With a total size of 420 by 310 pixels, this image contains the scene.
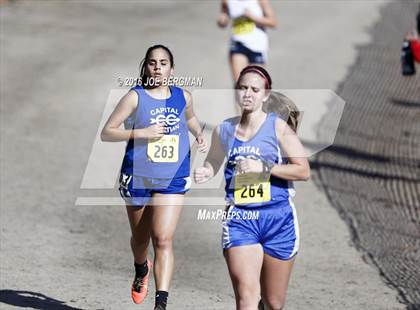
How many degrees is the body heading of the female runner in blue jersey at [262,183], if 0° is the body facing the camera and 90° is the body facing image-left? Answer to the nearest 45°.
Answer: approximately 0°

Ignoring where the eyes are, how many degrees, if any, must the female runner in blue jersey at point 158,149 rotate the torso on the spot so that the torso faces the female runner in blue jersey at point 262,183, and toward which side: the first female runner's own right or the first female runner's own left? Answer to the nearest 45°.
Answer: approximately 45° to the first female runner's own left

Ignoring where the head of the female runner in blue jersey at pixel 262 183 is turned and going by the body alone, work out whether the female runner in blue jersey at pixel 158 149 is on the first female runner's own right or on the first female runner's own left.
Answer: on the first female runner's own right

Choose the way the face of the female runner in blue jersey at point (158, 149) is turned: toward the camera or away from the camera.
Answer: toward the camera

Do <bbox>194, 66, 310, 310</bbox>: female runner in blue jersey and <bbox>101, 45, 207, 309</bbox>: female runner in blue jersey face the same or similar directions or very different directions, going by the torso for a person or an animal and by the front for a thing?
same or similar directions

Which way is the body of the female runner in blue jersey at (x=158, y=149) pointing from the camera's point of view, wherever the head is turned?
toward the camera

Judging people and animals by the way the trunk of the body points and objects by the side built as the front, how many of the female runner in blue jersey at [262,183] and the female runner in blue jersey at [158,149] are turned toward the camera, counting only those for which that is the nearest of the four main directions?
2
